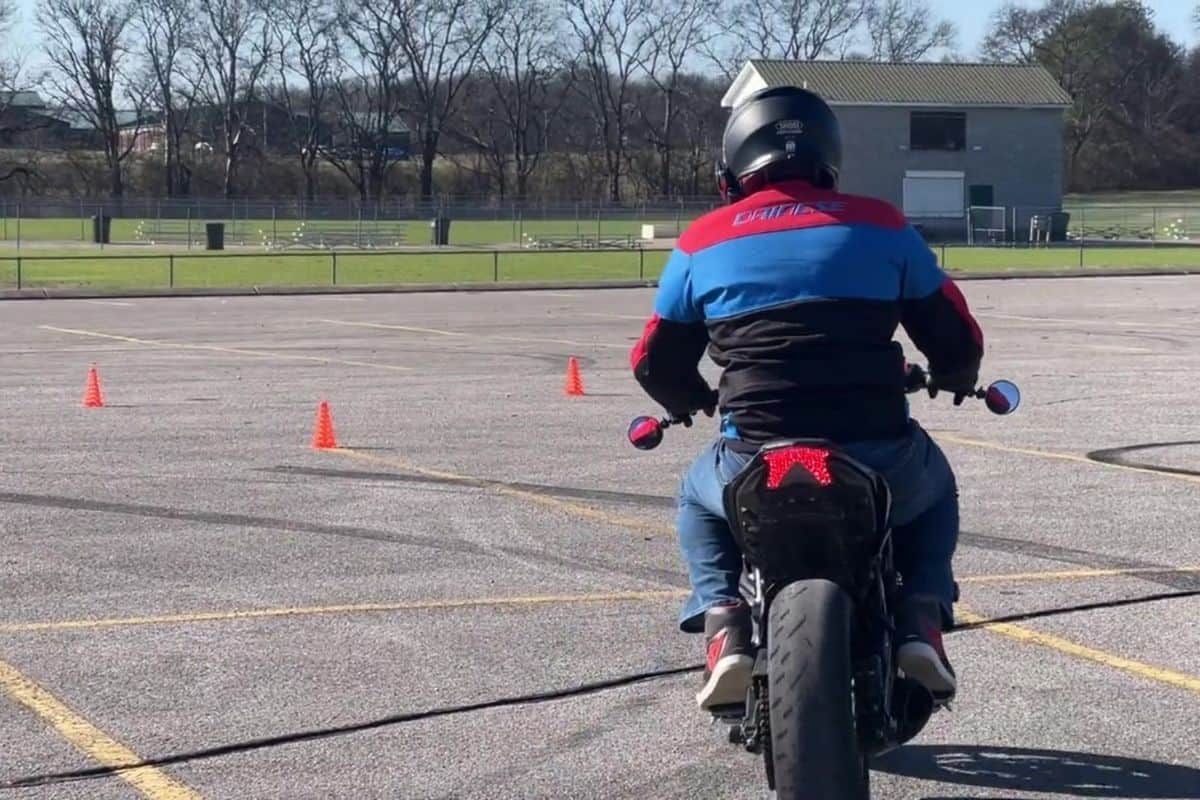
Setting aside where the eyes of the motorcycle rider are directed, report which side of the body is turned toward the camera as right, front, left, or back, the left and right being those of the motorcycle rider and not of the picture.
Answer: back

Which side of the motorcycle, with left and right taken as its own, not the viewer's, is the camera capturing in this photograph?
back

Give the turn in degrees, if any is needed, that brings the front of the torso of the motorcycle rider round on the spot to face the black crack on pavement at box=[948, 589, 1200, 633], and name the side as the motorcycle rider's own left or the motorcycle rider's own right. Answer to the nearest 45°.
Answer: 0° — they already face it

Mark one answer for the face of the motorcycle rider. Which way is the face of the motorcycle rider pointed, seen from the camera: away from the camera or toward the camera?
away from the camera
